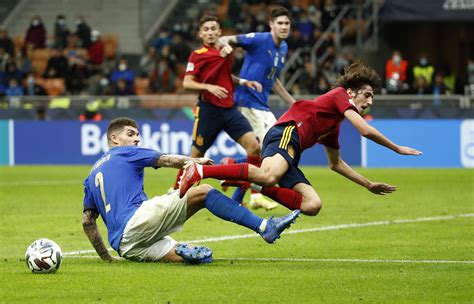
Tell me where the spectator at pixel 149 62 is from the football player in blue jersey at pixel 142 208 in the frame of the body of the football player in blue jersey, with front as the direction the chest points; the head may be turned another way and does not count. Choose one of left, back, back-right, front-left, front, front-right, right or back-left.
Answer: front-left

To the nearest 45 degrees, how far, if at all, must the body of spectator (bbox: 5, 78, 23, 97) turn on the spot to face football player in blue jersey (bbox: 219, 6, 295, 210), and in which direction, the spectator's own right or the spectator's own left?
0° — they already face them

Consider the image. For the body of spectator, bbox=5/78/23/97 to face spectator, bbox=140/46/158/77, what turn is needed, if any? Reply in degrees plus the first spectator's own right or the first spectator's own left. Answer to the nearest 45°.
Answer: approximately 135° to the first spectator's own left

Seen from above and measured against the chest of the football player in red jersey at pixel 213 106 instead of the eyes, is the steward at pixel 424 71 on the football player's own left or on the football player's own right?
on the football player's own left

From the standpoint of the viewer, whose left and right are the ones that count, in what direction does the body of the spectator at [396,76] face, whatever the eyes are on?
facing the viewer

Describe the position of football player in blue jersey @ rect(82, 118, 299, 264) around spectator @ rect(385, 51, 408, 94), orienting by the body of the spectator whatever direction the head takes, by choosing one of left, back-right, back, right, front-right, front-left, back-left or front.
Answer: front

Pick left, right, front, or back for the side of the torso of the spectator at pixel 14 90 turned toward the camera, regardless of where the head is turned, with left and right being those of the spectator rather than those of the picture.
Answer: front

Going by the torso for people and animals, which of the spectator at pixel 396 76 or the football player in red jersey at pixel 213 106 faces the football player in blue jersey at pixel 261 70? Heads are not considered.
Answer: the spectator

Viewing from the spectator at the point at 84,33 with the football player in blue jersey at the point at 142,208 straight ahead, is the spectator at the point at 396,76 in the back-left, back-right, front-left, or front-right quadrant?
front-left

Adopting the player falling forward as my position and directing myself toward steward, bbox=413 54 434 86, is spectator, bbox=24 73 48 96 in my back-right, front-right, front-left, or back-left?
front-left

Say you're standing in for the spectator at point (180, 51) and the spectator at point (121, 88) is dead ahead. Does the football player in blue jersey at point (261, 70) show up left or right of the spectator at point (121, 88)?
left
